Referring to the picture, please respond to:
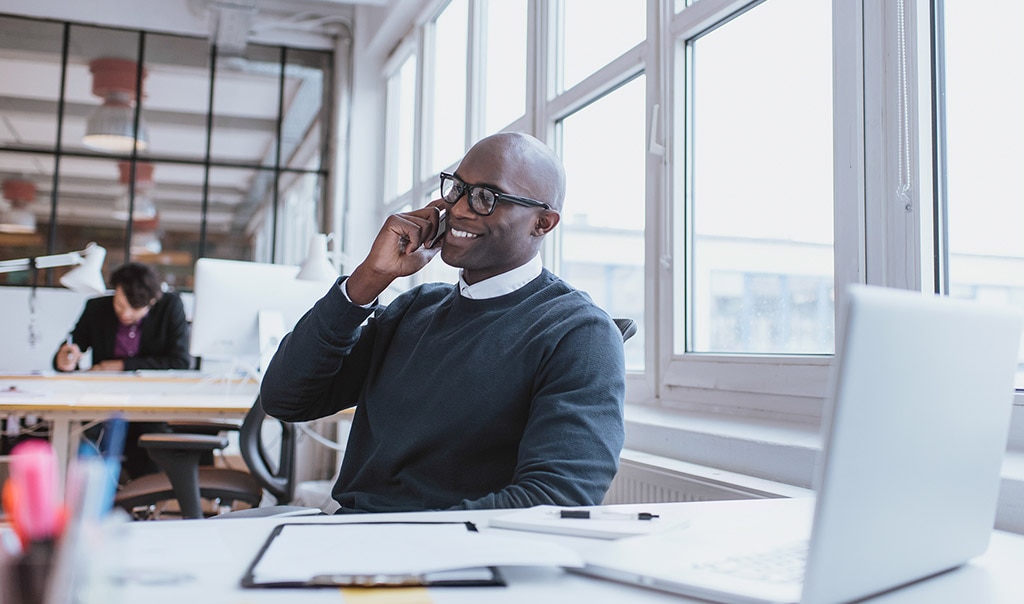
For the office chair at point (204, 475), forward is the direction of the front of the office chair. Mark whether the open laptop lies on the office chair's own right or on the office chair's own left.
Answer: on the office chair's own left

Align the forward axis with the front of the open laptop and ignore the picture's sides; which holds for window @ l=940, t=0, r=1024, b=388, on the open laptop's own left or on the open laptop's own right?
on the open laptop's own right

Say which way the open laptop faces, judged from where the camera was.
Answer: facing away from the viewer and to the left of the viewer

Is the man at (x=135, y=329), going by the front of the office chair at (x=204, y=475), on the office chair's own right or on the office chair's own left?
on the office chair's own right

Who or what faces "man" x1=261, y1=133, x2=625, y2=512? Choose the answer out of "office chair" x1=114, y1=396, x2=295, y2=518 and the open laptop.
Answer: the open laptop

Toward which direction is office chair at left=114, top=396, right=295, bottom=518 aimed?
to the viewer's left

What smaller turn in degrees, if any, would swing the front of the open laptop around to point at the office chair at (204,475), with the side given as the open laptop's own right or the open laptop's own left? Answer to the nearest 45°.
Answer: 0° — it already faces it

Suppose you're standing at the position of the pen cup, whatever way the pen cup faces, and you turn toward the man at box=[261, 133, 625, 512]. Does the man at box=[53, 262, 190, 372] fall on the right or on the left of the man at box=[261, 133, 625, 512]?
left
